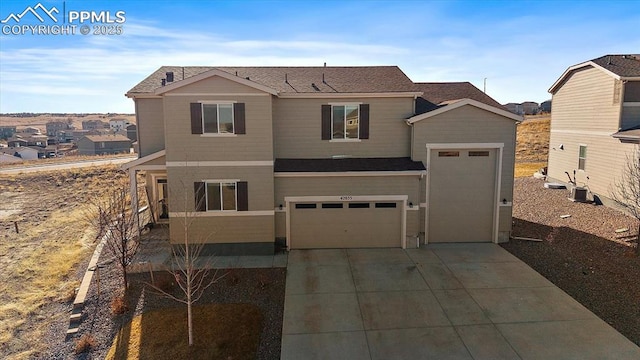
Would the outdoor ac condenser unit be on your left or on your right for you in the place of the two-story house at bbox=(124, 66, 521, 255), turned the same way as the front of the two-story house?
on your left

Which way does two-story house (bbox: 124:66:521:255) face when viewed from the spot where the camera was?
facing the viewer

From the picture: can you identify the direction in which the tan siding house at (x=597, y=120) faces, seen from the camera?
facing the viewer and to the right of the viewer

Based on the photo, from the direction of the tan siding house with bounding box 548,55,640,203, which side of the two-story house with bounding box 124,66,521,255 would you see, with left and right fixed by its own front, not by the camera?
left

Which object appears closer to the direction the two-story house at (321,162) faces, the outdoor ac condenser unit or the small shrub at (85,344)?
the small shrub

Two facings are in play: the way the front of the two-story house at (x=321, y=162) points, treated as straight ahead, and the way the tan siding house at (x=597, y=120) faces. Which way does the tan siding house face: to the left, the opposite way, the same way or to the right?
the same way

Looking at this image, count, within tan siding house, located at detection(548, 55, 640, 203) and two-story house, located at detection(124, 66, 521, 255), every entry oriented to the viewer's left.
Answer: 0

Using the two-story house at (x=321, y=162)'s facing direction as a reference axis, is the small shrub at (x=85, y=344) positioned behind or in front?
in front

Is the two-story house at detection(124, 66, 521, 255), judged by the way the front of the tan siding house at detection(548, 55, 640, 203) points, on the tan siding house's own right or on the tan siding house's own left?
on the tan siding house's own right

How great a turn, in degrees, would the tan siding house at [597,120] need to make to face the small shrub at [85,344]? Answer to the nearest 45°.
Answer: approximately 90° to its right

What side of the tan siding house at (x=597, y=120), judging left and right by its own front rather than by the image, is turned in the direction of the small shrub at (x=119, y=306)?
right

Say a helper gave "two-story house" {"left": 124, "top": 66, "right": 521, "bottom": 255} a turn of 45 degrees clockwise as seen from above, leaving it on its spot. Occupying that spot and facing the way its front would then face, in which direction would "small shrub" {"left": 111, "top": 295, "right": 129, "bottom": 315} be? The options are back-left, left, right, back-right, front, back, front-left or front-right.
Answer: front
